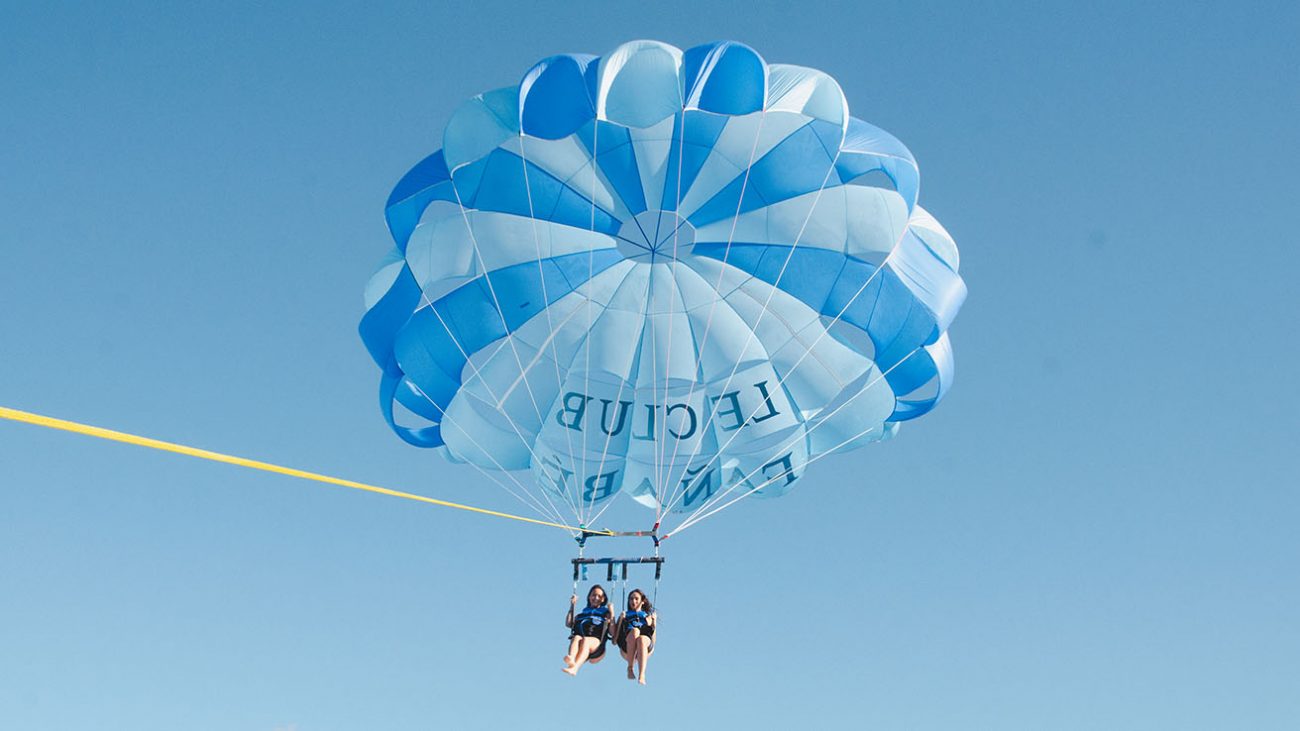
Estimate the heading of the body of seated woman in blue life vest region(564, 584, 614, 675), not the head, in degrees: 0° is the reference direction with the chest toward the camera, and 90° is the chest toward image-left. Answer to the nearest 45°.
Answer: approximately 45°

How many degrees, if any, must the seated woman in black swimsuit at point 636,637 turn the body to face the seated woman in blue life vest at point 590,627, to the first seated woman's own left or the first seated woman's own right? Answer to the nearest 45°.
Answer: approximately 90° to the first seated woman's own right

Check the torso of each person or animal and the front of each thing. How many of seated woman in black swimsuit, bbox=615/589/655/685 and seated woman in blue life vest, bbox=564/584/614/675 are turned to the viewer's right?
0

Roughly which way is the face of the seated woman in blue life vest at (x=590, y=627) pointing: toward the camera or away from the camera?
toward the camera

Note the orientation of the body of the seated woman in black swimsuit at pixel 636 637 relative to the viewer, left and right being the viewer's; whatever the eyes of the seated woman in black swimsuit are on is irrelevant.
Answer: facing the viewer

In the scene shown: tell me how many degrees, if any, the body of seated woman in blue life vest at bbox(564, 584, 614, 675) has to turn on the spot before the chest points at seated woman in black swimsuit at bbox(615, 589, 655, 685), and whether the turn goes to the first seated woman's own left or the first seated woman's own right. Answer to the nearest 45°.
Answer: approximately 135° to the first seated woman's own left
